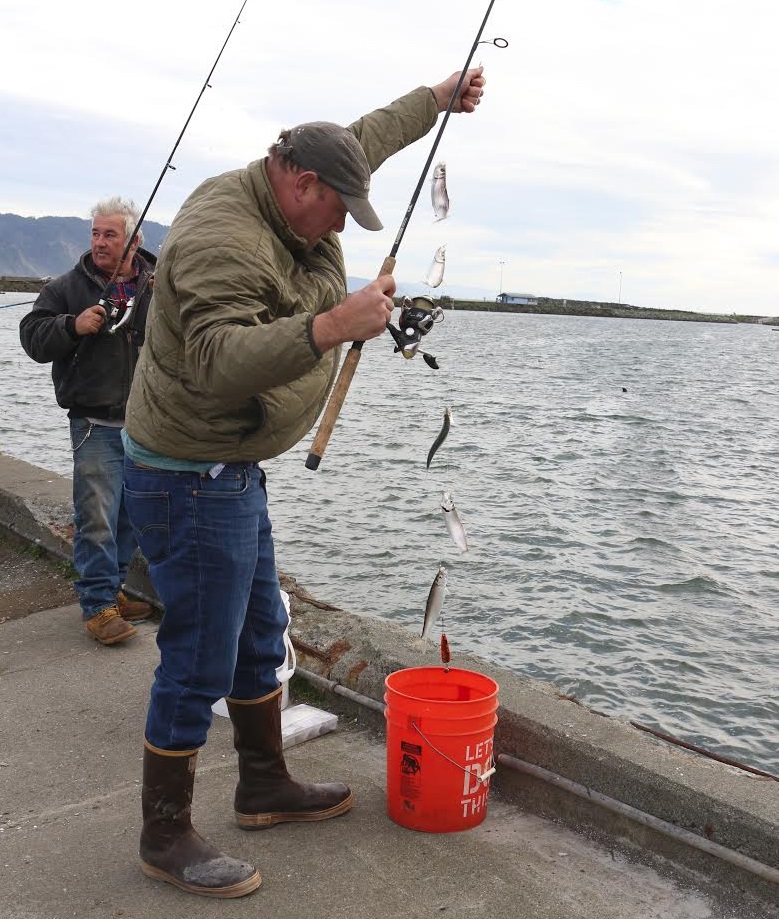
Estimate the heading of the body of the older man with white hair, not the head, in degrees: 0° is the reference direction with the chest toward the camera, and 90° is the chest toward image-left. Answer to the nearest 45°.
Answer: approximately 315°

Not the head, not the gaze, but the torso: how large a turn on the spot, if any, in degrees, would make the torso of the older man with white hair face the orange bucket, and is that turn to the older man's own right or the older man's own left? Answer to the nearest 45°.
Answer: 0° — they already face it

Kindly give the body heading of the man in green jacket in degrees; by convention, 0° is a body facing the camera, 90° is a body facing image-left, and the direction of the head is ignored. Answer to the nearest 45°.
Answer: approximately 270°

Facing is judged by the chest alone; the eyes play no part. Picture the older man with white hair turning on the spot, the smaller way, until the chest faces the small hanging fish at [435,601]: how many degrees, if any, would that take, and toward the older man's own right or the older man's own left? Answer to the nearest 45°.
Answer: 0° — they already face it

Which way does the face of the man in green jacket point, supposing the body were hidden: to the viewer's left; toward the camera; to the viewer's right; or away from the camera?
to the viewer's right
